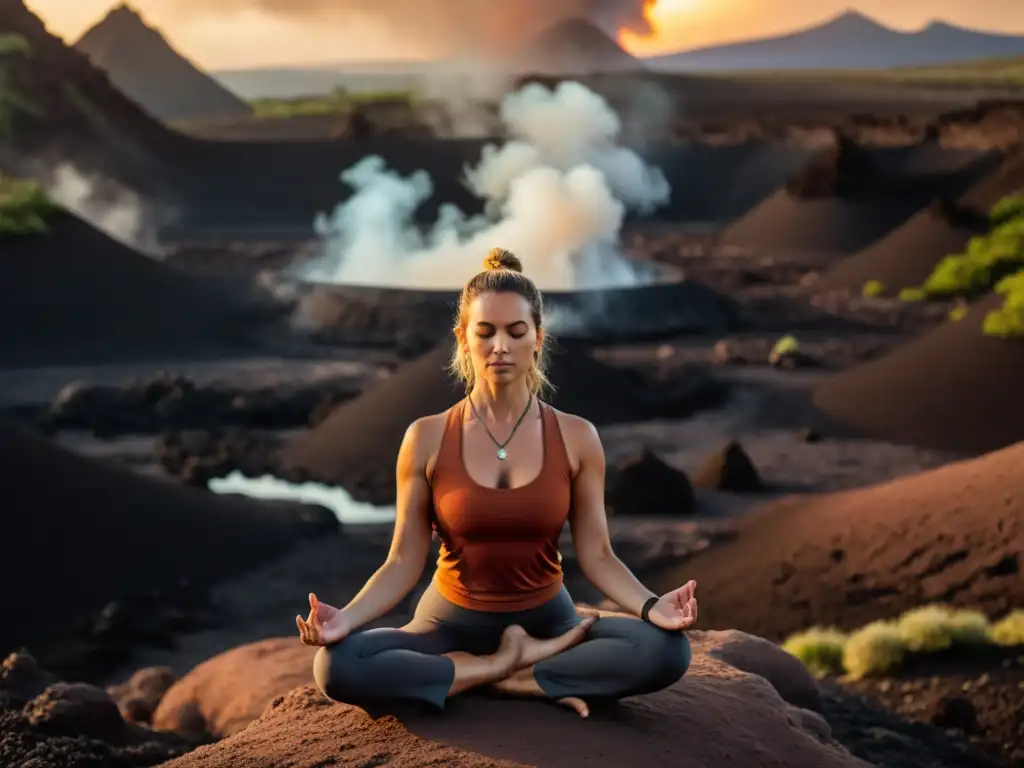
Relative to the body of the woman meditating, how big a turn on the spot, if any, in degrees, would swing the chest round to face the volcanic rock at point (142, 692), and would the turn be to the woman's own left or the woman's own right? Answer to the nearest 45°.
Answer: approximately 135° to the woman's own right

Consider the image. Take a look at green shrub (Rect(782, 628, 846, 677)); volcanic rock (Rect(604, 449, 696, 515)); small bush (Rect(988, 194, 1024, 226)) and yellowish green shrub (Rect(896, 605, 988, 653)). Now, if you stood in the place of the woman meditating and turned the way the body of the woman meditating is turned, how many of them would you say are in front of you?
0

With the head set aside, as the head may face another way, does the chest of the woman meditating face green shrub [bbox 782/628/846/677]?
no

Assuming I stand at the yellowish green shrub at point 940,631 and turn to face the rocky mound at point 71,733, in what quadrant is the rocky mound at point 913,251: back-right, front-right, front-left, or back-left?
back-right

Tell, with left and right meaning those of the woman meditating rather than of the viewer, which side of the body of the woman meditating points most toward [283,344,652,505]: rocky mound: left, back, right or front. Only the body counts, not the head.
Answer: back

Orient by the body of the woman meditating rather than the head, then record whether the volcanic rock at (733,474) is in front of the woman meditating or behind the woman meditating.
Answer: behind

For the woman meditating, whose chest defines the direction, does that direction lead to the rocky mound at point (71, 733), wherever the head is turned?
no

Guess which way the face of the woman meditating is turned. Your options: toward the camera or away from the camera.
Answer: toward the camera

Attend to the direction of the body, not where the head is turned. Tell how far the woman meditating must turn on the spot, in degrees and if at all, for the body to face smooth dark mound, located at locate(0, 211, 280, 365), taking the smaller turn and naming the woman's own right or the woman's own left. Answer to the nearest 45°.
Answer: approximately 180°

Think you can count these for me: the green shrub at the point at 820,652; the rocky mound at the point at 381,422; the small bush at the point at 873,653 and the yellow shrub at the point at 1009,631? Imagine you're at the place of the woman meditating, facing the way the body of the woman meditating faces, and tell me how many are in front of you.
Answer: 0

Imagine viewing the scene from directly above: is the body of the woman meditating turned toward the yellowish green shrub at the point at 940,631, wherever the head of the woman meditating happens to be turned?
no

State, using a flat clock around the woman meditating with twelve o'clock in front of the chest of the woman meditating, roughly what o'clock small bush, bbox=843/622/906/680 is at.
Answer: The small bush is roughly at 7 o'clock from the woman meditating.

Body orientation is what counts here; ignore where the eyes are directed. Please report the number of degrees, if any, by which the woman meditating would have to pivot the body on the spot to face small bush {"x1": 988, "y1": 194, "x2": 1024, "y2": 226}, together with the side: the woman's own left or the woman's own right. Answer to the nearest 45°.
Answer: approximately 135° to the woman's own left

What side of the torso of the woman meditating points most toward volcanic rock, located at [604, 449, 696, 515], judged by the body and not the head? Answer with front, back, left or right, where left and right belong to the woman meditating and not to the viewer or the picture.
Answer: back

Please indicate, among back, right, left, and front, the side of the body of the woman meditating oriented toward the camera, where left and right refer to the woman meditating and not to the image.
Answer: front
